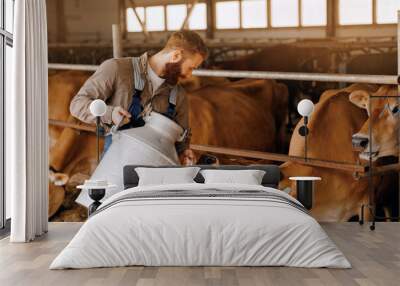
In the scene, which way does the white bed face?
toward the camera

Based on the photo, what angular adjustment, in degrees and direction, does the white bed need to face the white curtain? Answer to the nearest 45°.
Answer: approximately 135° to its right
